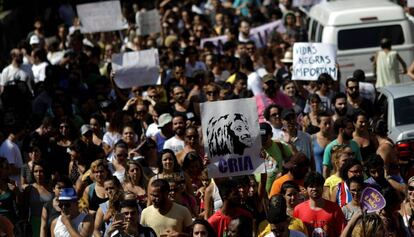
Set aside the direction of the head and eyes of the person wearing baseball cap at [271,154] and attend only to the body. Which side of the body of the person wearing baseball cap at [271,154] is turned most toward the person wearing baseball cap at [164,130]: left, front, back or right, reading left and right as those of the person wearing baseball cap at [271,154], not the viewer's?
right

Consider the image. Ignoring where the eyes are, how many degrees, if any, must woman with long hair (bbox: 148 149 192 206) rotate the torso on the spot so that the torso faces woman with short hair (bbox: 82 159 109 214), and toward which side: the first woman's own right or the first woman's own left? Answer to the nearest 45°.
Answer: approximately 90° to the first woman's own right
